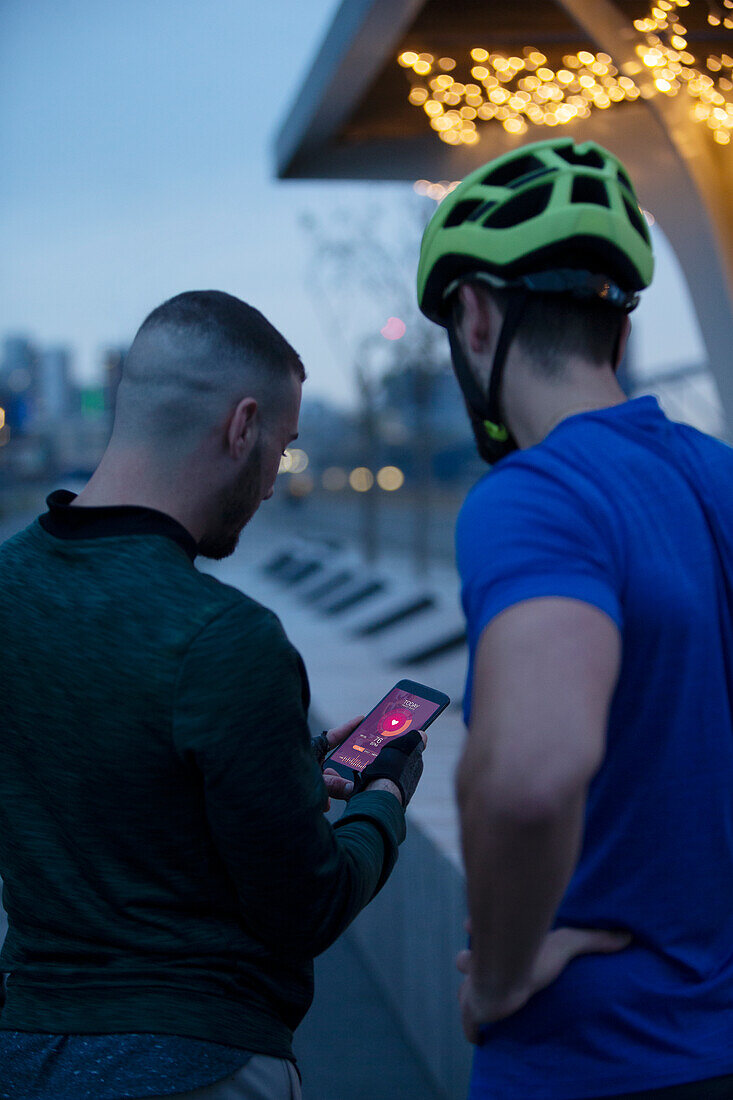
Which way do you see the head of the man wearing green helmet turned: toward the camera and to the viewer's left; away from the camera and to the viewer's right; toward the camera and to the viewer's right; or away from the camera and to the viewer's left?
away from the camera and to the viewer's left

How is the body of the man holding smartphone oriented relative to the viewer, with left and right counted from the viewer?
facing away from the viewer and to the right of the viewer

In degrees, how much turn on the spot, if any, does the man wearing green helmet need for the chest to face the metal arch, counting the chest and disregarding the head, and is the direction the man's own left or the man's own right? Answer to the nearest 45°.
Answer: approximately 45° to the man's own right

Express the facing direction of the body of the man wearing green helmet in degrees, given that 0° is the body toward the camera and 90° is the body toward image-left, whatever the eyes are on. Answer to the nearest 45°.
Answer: approximately 135°

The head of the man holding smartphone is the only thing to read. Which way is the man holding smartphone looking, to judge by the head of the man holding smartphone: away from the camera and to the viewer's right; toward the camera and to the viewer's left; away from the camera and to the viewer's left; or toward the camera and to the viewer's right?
away from the camera and to the viewer's right
